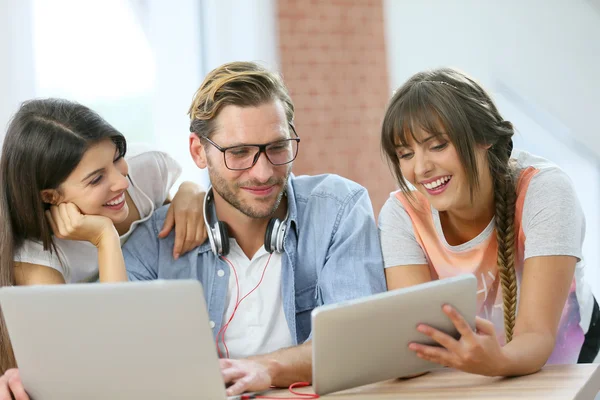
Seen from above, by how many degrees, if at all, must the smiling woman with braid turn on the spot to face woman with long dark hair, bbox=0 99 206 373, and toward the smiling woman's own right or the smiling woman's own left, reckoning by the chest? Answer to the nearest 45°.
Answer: approximately 45° to the smiling woman's own right

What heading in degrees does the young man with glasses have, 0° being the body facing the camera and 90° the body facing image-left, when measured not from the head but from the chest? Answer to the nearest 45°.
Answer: approximately 0°

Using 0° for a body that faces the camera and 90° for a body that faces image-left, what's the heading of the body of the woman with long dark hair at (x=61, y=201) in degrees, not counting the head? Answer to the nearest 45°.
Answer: approximately 315°

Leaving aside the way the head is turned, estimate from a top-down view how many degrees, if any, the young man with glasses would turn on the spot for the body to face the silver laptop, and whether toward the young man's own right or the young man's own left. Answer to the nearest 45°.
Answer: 0° — they already face it

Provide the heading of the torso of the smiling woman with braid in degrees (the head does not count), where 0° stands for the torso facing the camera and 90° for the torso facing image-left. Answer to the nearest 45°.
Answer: approximately 45°
